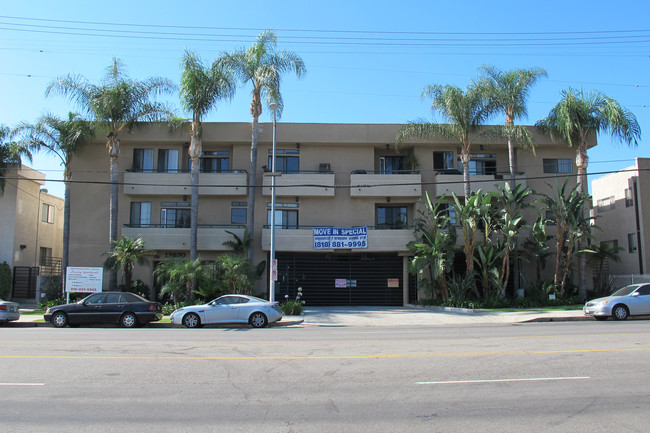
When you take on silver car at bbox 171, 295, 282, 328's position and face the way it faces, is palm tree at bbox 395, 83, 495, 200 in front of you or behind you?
behind

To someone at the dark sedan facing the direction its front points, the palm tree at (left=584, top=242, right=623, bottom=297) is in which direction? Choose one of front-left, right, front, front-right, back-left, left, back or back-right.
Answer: back

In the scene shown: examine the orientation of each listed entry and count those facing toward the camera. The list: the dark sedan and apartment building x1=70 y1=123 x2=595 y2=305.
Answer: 1

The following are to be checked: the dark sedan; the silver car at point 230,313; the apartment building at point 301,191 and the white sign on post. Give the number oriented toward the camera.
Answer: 2

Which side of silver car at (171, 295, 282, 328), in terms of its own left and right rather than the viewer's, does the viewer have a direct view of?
left

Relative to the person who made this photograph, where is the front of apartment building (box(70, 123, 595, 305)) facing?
facing the viewer

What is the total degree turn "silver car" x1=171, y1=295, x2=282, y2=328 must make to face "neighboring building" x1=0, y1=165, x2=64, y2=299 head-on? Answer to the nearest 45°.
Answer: approximately 45° to its right

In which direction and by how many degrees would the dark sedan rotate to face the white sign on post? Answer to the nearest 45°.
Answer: approximately 90° to its right

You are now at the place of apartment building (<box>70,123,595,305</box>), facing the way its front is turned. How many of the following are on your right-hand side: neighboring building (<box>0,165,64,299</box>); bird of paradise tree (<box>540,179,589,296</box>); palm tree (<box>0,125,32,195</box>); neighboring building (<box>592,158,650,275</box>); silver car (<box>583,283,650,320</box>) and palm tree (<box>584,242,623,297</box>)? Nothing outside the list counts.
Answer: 2

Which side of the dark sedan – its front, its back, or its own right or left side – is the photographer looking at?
left

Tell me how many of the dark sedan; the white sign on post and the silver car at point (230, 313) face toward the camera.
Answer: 1

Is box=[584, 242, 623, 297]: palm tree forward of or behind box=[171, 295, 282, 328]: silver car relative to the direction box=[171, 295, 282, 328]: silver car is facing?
behind

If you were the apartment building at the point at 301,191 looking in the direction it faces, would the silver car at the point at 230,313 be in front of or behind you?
in front

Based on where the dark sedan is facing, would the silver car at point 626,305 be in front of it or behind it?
behind

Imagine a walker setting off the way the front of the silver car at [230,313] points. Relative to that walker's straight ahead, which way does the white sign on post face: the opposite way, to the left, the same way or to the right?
to the left

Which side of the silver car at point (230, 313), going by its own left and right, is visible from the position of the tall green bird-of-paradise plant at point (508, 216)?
back

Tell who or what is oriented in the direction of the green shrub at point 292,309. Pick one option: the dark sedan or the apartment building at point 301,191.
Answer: the apartment building
